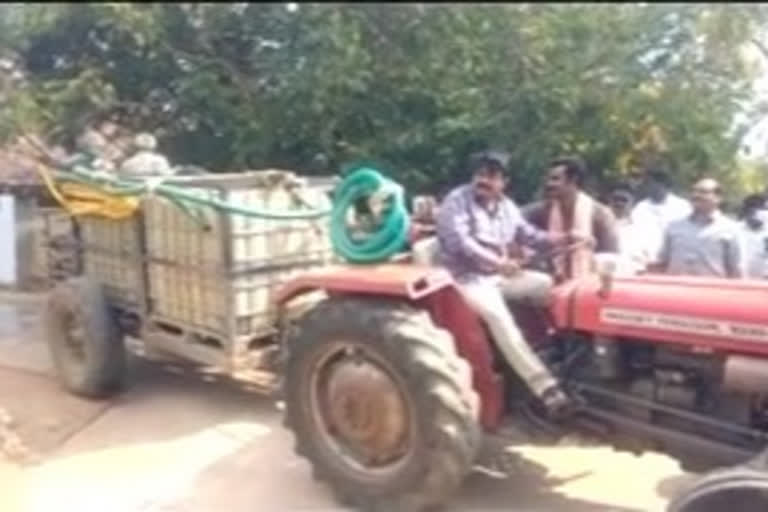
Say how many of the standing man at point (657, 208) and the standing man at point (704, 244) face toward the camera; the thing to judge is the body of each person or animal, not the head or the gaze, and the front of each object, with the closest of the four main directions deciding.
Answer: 2

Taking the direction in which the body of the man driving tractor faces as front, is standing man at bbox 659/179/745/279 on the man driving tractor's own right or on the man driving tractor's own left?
on the man driving tractor's own left

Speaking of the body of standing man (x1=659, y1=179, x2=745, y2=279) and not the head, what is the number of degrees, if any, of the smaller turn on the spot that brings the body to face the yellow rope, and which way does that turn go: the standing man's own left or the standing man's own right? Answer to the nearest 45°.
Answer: approximately 90° to the standing man's own right

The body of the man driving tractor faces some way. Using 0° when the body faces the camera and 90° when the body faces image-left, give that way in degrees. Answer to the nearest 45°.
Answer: approximately 315°

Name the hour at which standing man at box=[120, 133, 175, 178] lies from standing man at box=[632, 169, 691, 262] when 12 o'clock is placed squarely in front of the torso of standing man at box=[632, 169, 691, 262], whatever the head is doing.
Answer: standing man at box=[120, 133, 175, 178] is roughly at 2 o'clock from standing man at box=[632, 169, 691, 262].

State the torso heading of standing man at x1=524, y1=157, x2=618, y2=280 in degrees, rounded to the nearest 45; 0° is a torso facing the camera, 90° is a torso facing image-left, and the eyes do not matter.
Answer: approximately 45°

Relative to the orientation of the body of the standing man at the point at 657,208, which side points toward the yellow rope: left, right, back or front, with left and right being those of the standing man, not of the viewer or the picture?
right

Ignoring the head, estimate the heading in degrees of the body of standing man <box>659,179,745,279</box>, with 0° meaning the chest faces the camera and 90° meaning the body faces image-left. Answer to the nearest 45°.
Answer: approximately 0°

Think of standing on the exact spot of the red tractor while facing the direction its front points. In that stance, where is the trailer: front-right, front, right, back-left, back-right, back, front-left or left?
back

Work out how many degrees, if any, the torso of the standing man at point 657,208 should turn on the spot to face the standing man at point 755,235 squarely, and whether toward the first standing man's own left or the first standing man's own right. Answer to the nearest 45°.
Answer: approximately 90° to the first standing man's own left

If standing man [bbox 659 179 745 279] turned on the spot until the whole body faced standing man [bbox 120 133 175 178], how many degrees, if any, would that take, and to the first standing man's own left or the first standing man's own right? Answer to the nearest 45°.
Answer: approximately 90° to the first standing man's own right
